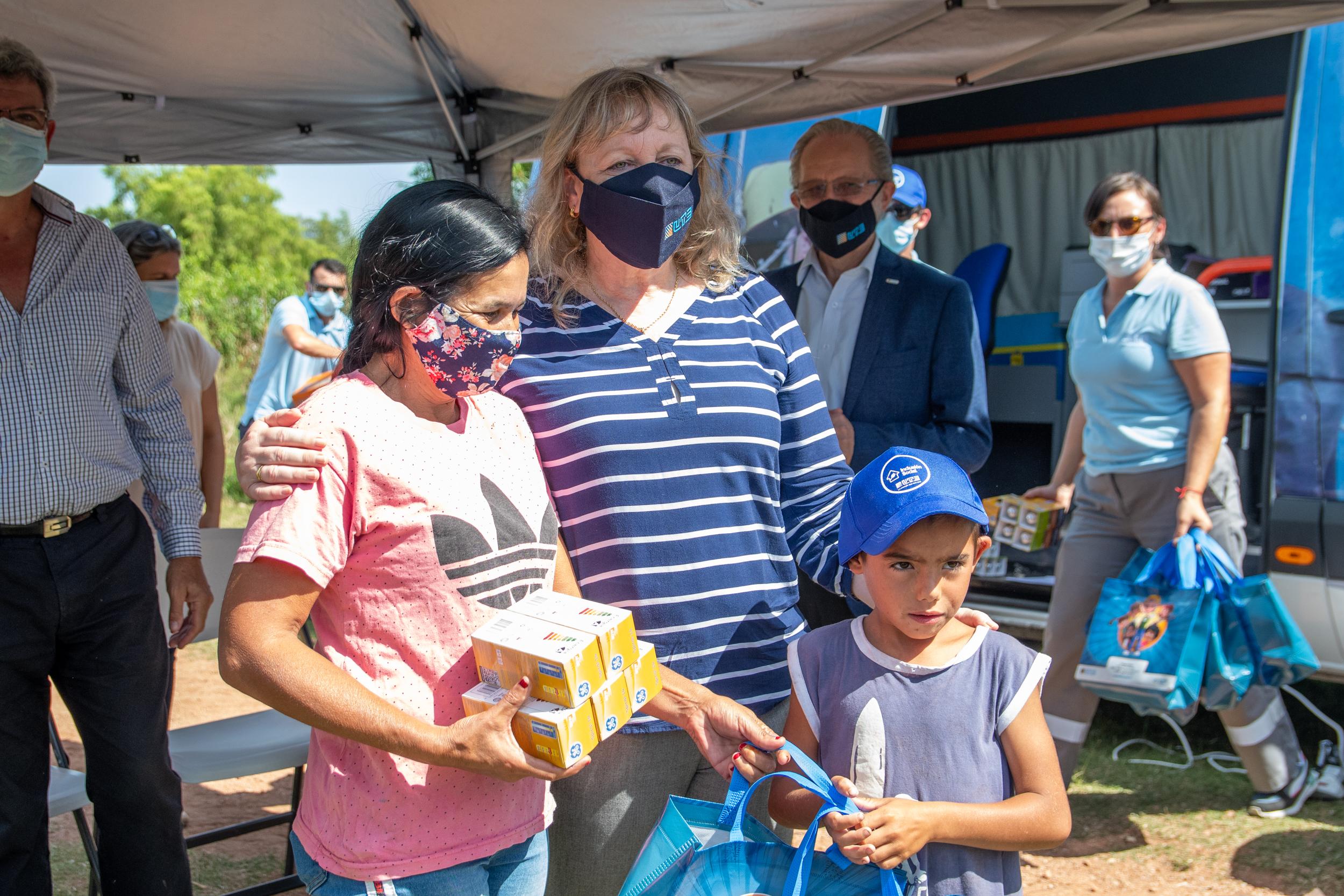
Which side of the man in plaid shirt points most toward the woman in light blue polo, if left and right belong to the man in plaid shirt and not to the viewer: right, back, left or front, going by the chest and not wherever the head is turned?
left

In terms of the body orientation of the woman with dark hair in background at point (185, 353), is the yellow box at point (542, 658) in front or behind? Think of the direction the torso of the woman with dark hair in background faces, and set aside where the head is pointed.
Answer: in front

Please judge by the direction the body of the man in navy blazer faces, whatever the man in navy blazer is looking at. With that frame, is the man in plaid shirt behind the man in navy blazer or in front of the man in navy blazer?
in front

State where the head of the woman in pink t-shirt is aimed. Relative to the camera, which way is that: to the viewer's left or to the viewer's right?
to the viewer's right

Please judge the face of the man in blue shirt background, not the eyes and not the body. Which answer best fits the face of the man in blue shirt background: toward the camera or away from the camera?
toward the camera

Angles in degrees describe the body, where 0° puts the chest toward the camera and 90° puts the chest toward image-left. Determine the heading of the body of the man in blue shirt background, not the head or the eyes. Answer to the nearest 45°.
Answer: approximately 315°

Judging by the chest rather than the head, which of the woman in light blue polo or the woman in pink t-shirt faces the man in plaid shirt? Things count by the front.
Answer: the woman in light blue polo

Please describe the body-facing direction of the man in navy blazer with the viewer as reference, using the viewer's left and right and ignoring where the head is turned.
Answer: facing the viewer and to the left of the viewer

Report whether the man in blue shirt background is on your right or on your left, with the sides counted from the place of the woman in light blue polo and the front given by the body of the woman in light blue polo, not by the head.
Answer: on your right

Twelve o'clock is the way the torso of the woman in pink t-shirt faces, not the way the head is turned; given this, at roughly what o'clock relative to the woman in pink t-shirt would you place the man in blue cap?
The man in blue cap is roughly at 9 o'clock from the woman in pink t-shirt.

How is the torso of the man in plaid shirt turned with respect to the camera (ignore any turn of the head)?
toward the camera

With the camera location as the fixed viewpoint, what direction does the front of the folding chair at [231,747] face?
facing the viewer and to the right of the viewer

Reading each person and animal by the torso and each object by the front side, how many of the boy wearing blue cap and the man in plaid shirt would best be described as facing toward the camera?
2

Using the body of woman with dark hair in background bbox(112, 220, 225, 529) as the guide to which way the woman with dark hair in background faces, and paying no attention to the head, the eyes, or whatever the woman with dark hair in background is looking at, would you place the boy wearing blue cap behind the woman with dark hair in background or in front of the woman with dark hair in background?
in front
